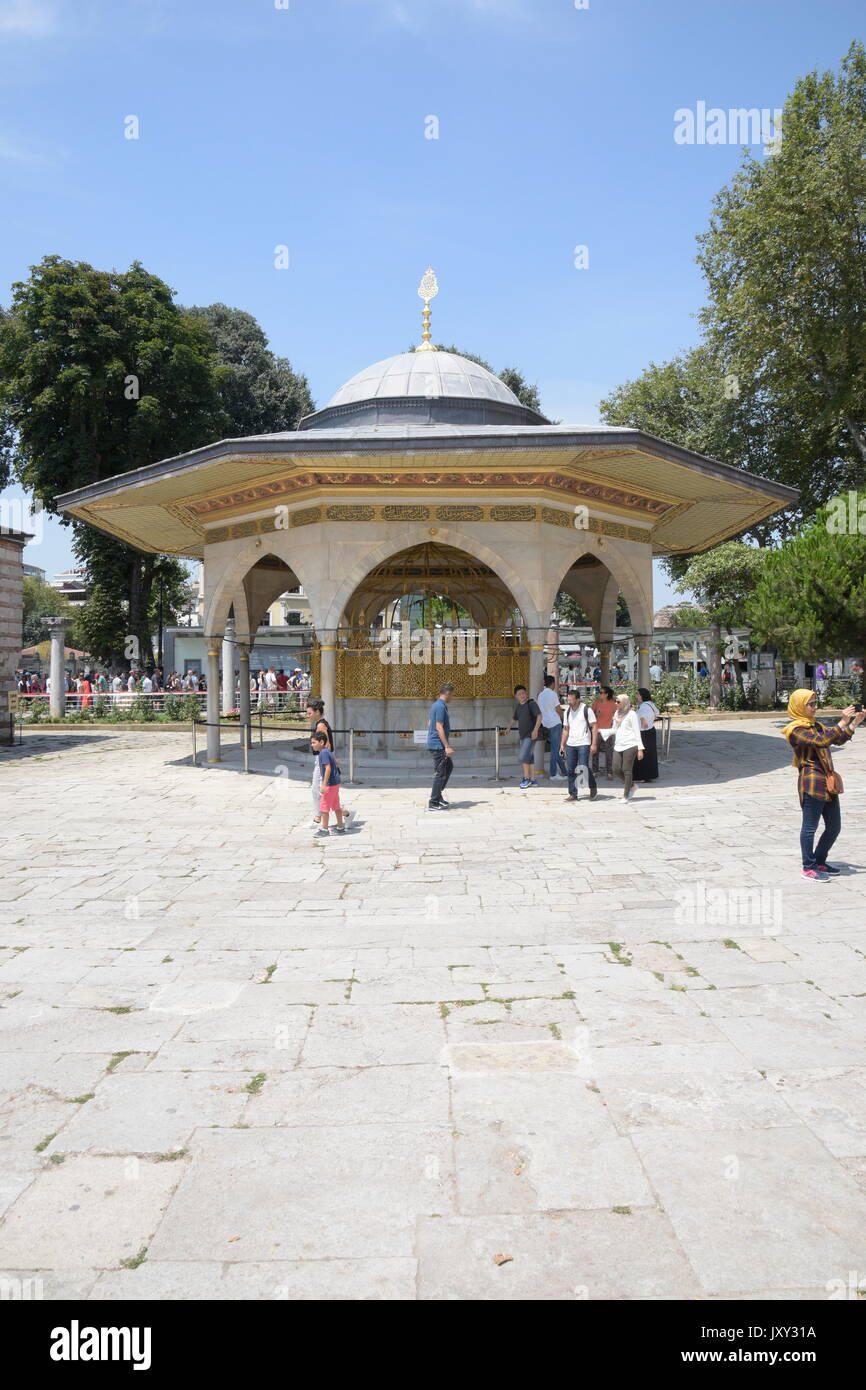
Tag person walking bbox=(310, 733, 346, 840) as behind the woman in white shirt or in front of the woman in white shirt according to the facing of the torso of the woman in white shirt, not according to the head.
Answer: in front

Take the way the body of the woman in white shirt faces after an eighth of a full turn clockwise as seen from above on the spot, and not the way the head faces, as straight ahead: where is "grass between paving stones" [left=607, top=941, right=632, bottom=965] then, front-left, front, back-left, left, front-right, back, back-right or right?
left

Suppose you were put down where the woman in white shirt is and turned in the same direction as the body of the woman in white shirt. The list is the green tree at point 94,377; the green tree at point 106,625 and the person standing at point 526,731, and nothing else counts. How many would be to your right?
3

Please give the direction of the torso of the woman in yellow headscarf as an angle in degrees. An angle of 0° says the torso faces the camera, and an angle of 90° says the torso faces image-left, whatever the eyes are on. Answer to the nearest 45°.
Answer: approximately 270°

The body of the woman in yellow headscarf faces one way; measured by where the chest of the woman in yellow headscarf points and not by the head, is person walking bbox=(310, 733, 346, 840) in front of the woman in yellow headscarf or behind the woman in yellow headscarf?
behind
